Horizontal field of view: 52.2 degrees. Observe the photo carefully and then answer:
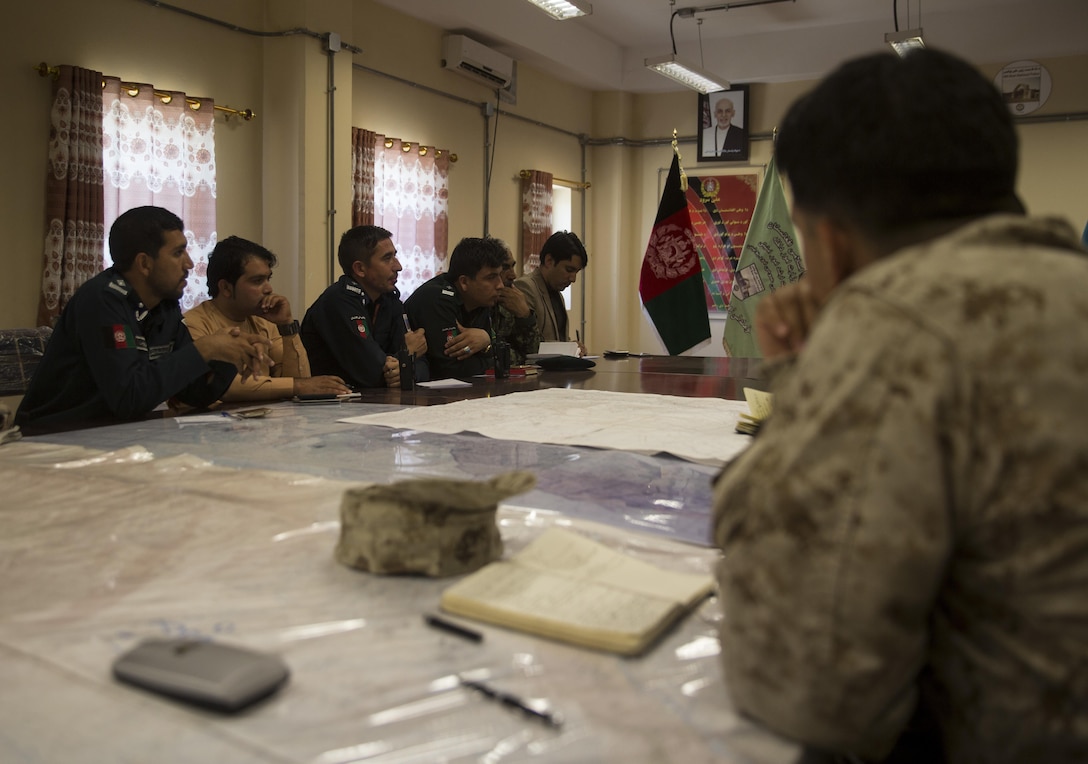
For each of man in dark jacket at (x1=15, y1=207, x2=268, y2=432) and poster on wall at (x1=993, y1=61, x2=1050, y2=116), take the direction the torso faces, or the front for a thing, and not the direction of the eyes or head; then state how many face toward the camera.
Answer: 1

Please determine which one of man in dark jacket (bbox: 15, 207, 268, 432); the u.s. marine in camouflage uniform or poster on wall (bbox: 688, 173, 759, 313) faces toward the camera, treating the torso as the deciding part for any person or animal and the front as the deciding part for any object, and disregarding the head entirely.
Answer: the poster on wall

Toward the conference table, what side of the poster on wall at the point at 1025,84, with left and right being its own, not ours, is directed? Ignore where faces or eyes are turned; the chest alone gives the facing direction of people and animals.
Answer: front

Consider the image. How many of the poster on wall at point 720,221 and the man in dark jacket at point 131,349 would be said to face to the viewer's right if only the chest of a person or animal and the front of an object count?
1

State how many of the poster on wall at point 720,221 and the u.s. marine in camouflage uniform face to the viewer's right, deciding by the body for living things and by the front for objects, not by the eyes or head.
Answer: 0

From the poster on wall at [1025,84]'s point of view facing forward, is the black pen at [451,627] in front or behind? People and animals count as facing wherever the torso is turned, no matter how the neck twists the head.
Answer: in front

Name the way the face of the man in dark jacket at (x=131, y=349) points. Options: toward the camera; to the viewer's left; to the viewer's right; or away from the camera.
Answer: to the viewer's right

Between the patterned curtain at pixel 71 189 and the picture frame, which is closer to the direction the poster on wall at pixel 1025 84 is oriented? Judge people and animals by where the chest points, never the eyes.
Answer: the patterned curtain

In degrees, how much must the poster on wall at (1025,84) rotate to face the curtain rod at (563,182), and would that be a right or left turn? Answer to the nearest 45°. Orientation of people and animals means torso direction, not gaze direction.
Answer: approximately 90° to its right

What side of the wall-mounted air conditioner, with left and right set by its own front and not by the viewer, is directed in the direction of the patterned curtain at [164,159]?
right

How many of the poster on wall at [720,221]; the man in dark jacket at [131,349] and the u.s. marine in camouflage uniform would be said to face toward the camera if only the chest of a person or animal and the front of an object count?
1

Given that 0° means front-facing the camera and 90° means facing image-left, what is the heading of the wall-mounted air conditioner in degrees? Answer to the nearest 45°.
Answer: approximately 315°

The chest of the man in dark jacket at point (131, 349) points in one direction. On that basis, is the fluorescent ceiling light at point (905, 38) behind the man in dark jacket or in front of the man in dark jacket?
in front

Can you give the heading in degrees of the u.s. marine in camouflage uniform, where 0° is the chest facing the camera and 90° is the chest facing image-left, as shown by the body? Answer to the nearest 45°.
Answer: approximately 135°

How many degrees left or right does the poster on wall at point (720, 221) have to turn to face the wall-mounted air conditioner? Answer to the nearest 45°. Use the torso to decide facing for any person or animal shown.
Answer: approximately 45° to its right
